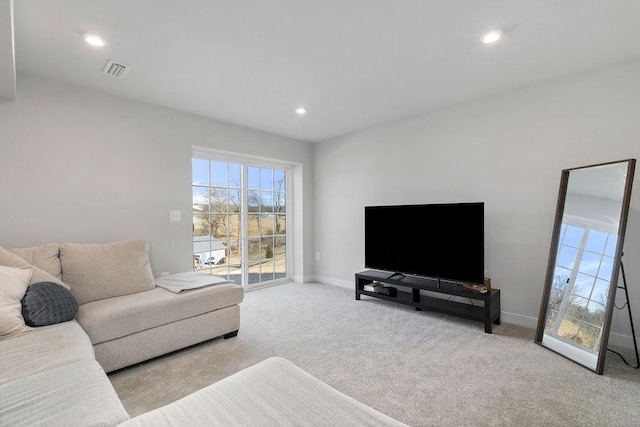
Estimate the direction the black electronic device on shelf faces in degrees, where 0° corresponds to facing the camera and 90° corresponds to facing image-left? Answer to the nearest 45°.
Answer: approximately 45°

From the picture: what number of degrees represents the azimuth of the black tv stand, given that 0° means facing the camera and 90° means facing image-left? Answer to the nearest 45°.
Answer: approximately 45°

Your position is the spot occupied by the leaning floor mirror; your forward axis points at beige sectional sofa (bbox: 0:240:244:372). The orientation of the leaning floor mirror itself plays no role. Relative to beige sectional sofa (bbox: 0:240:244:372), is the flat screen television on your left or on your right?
right

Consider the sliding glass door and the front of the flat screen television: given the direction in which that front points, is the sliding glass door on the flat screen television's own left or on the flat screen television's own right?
on the flat screen television's own right

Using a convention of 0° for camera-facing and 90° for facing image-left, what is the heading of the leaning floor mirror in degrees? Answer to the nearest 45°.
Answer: approximately 45°

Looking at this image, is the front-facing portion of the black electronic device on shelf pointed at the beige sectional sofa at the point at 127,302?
yes

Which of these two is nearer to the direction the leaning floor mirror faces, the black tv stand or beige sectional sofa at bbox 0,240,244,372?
the beige sectional sofa

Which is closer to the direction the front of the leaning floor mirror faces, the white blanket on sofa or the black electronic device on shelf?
the white blanket on sofa
